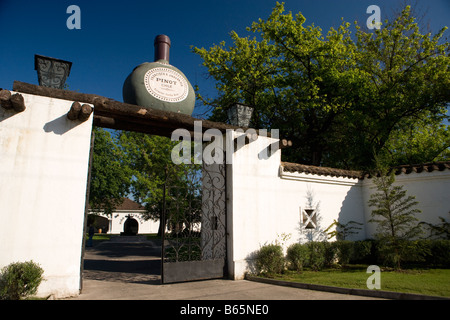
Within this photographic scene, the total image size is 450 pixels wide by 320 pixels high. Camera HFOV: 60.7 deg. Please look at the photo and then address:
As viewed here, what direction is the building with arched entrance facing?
toward the camera

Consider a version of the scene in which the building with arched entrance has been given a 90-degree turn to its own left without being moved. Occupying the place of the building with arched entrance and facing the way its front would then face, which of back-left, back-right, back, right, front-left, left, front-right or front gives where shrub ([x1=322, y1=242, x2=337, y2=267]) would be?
right

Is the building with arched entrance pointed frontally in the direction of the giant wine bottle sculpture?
yes

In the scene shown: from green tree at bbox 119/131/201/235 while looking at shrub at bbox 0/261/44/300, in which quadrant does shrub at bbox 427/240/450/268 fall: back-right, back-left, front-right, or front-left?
front-left

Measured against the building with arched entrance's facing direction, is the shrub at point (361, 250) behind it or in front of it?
in front

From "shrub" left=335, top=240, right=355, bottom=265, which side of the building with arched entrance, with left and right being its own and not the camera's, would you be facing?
front

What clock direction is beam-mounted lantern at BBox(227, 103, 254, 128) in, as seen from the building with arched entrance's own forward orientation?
The beam-mounted lantern is roughly at 12 o'clock from the building with arched entrance.

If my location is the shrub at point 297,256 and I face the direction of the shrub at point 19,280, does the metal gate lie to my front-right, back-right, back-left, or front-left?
front-right

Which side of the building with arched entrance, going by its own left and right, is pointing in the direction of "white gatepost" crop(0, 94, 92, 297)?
front

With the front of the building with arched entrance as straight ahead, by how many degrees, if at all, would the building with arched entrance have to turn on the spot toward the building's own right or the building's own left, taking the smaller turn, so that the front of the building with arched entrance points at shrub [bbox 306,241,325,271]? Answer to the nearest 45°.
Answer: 0° — it already faces it

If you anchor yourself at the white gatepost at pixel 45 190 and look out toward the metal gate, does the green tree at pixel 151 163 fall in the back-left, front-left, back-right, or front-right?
front-left

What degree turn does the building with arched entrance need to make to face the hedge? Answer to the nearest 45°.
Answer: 0° — it already faces it

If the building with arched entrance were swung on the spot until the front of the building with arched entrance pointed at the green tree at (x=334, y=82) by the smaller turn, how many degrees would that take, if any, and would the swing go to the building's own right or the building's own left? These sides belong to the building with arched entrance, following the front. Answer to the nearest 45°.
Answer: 0° — it already faces it

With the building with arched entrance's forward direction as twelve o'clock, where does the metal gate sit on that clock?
The metal gate is roughly at 12 o'clock from the building with arched entrance.

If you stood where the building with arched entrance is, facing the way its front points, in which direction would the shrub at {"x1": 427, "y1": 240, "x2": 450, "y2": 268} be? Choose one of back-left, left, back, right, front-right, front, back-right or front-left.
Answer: front

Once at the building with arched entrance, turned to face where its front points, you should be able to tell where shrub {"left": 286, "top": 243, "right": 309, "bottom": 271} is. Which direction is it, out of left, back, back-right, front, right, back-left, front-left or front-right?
front
